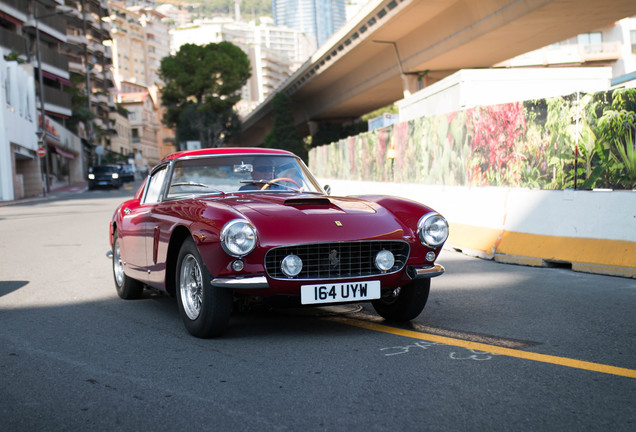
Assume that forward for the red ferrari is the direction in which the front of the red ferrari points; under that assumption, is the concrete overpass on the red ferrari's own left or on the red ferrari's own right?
on the red ferrari's own left

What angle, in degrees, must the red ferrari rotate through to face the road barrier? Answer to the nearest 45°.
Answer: approximately 90° to its left

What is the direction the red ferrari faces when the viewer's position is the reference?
facing the viewer and to the right of the viewer

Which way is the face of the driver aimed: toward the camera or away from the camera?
toward the camera

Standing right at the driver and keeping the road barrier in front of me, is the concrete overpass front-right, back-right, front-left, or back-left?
front-left
